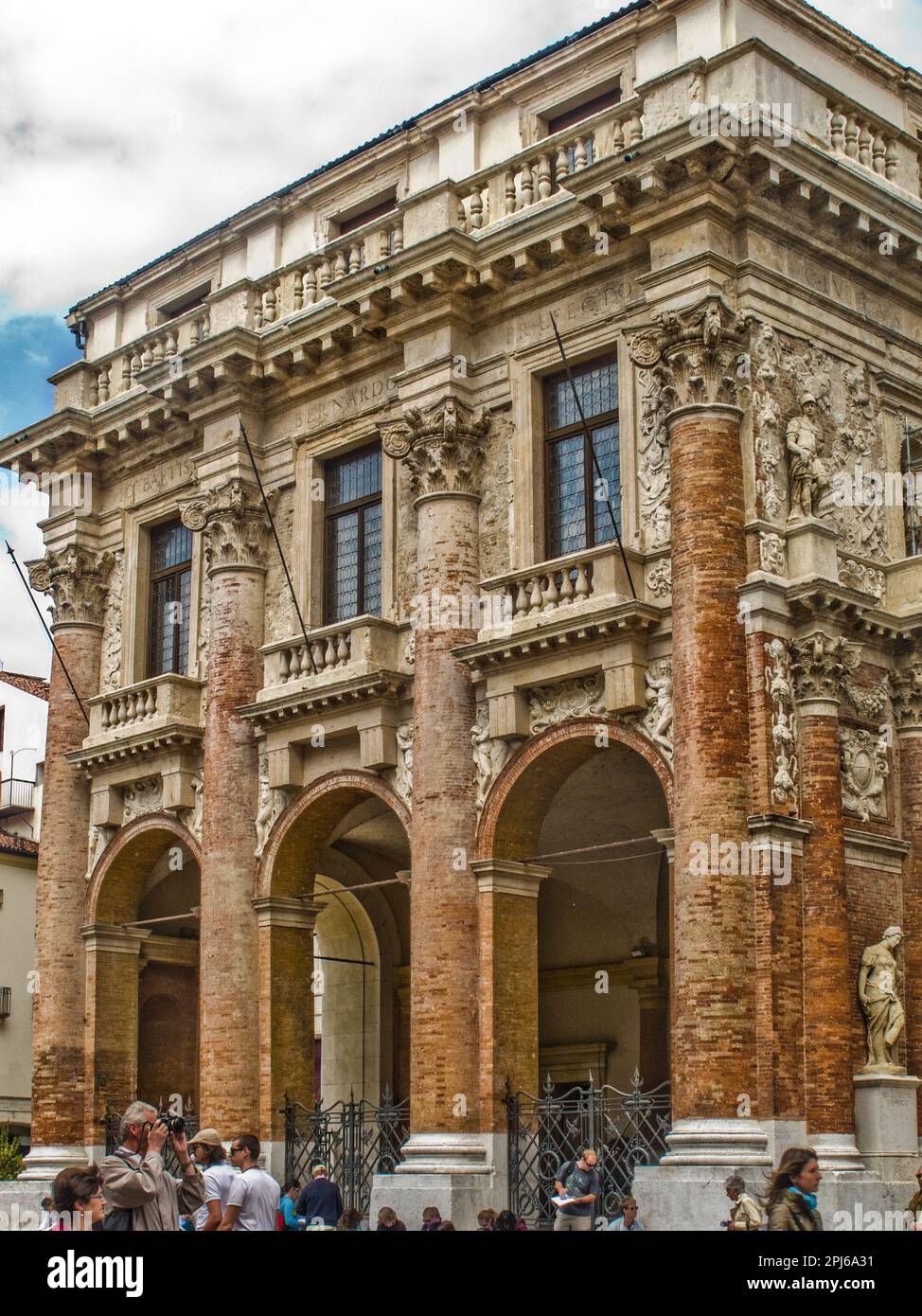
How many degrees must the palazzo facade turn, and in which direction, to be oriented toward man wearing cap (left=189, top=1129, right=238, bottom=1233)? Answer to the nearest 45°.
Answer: approximately 45° to its left

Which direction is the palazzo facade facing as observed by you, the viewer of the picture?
facing the viewer and to the left of the viewer

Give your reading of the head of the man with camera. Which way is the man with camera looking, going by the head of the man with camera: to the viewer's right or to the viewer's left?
to the viewer's right

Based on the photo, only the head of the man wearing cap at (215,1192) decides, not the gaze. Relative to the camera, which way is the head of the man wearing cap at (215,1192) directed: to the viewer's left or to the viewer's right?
to the viewer's left

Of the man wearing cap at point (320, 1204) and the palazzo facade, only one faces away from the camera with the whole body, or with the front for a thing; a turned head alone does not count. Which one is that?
the man wearing cap

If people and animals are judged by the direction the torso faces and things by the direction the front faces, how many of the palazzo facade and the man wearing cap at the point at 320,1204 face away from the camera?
1

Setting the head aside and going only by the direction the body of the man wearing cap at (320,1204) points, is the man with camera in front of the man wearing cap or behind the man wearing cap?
behind

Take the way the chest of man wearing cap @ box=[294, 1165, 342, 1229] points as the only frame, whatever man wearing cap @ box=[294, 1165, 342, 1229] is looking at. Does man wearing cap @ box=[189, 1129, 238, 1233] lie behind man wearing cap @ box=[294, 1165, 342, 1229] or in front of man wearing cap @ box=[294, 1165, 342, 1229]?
behind

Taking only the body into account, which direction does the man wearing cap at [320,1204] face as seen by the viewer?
away from the camera
